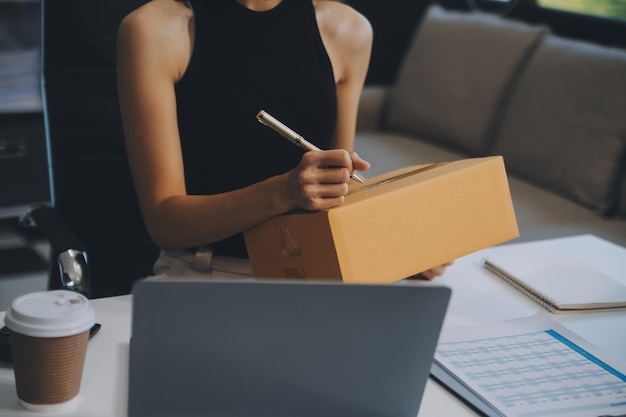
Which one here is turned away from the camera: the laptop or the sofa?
the laptop

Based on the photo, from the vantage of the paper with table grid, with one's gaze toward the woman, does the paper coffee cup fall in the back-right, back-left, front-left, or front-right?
front-left

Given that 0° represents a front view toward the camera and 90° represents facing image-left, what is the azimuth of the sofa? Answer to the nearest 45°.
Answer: approximately 45°

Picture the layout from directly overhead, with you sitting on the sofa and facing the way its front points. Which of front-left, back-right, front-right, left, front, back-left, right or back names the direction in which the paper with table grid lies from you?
front-left

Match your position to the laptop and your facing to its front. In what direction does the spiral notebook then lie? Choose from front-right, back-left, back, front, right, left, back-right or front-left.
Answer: front-right

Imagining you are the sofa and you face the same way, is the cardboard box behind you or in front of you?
in front

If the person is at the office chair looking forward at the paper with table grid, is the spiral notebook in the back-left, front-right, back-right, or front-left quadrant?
front-left

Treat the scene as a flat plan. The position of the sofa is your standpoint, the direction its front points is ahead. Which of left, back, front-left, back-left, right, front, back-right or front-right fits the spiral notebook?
front-left

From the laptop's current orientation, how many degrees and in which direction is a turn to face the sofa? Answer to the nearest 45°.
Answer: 0° — it already faces it

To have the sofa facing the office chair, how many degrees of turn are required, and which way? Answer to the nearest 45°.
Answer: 0° — it already faces it

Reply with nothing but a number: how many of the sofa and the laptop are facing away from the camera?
1

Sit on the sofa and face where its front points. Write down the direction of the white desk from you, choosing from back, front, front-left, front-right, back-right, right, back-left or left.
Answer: front-left

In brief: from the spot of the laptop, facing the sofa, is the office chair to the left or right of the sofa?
left

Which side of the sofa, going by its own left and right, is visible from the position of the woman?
front

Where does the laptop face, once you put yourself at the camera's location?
facing away from the viewer
